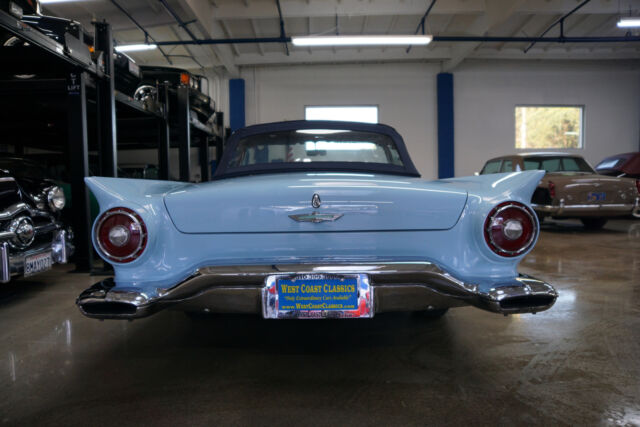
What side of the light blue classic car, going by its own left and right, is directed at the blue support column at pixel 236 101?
front

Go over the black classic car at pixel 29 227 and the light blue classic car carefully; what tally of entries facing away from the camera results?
1

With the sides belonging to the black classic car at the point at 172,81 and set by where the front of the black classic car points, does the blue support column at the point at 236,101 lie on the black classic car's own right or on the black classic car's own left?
on the black classic car's own left

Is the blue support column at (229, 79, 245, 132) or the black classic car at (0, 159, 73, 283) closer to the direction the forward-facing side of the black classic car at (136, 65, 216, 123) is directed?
the black classic car

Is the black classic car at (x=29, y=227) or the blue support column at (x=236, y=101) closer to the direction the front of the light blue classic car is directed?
the blue support column

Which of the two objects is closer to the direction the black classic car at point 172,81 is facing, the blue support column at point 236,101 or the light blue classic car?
the light blue classic car

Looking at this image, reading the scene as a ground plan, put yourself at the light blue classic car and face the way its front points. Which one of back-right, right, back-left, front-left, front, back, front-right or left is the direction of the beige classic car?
front-right

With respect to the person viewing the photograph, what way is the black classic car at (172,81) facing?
facing the viewer and to the right of the viewer

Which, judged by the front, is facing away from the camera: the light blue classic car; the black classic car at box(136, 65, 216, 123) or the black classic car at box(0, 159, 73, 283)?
the light blue classic car

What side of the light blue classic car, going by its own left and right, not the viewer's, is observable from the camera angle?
back

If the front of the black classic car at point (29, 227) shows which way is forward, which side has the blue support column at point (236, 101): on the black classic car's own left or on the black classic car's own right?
on the black classic car's own left

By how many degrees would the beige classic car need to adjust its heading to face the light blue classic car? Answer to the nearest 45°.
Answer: approximately 135° to its left

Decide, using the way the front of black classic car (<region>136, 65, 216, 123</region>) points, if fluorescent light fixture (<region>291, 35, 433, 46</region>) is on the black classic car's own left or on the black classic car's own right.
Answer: on the black classic car's own left

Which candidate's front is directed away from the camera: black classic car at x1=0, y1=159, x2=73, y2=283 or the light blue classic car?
the light blue classic car
